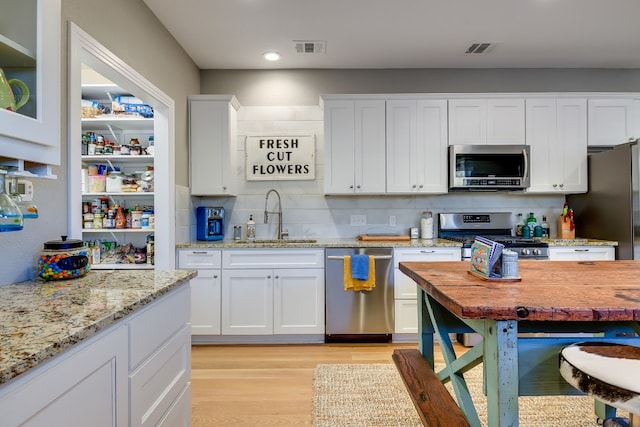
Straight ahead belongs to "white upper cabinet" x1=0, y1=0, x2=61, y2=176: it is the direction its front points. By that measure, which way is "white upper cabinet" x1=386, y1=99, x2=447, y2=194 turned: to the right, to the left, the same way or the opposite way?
to the right

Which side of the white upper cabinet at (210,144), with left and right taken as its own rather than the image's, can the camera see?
front

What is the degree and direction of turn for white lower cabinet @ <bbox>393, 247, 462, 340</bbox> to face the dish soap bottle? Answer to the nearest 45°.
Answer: approximately 90° to its right

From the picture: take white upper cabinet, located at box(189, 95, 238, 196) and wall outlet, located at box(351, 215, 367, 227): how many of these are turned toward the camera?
2

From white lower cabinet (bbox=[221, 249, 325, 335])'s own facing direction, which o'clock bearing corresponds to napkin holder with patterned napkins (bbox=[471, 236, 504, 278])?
The napkin holder with patterned napkins is roughly at 11 o'clock from the white lower cabinet.

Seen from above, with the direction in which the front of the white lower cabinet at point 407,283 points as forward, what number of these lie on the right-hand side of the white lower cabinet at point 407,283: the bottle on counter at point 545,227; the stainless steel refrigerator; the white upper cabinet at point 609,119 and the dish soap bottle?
1

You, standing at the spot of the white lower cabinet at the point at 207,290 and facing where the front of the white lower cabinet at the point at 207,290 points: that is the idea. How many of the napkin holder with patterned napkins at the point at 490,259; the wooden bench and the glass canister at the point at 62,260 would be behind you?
0

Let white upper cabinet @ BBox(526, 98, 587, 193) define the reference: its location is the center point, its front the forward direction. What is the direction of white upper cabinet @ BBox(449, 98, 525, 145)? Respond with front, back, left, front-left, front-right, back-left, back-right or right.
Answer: front-right

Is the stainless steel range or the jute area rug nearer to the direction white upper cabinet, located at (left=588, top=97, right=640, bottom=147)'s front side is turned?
the jute area rug

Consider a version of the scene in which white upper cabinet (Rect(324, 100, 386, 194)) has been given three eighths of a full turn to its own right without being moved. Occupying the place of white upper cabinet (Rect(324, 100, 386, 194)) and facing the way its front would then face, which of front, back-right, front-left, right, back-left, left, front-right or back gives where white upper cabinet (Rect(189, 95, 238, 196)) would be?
front-left

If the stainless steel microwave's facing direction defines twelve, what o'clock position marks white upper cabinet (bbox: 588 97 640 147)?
The white upper cabinet is roughly at 8 o'clock from the stainless steel microwave.

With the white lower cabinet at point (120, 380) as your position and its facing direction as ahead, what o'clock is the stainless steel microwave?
The stainless steel microwave is roughly at 10 o'clock from the white lower cabinet.

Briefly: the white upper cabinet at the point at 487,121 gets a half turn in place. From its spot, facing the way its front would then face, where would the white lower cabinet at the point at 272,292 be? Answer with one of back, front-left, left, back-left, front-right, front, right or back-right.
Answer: back-left

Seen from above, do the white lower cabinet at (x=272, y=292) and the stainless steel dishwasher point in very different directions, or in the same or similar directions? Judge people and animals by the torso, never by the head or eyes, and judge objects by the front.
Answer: same or similar directions

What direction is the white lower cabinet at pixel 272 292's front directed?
toward the camera

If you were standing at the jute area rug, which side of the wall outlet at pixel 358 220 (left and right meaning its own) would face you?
front
